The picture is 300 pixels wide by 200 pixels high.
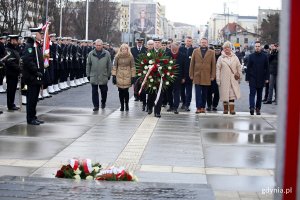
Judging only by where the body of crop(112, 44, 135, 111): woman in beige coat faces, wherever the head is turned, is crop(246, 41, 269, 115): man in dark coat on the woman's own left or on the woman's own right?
on the woman's own left

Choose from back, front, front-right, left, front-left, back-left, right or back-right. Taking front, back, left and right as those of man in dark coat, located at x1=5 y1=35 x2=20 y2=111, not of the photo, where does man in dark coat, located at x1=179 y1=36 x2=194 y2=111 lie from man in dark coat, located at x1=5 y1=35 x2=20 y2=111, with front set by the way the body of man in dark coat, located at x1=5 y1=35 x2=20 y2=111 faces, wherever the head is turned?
front

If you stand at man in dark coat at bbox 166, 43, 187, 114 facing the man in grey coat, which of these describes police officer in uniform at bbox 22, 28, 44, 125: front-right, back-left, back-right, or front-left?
front-left

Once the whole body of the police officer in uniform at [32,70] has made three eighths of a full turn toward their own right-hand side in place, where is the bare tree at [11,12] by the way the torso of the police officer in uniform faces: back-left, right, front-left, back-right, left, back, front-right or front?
back-right

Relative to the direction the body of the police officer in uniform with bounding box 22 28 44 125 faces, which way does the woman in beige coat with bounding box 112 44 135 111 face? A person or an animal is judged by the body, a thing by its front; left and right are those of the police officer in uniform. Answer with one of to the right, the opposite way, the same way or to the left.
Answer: to the right

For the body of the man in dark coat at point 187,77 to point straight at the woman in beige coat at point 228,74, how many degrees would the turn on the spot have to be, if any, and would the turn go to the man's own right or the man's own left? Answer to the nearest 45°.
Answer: approximately 45° to the man's own left

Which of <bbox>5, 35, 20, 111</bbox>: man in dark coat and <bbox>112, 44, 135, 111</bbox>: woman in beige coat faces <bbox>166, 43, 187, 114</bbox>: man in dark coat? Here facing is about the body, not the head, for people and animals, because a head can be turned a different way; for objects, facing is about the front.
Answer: <bbox>5, 35, 20, 111</bbox>: man in dark coat

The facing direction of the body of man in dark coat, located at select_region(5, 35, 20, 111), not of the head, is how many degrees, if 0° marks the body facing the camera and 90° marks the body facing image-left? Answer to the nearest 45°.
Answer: approximately 270°

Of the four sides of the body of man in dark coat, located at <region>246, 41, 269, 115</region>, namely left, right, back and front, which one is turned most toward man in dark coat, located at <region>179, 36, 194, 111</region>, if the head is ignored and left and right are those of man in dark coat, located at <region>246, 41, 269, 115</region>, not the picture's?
right

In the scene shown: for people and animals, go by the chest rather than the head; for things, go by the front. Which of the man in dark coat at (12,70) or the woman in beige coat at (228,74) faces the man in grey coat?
the man in dark coat

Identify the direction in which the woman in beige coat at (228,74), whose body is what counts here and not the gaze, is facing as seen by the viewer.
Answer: toward the camera

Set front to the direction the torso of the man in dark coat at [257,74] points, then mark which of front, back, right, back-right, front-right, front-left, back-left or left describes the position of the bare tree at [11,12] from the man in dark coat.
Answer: back-right

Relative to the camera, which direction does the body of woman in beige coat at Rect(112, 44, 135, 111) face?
toward the camera

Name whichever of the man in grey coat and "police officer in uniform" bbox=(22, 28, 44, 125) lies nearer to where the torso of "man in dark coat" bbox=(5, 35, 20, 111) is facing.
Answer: the man in grey coat

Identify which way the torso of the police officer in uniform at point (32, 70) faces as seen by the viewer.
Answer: to the viewer's right

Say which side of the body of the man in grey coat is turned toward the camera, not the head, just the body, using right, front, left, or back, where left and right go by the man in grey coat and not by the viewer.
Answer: front

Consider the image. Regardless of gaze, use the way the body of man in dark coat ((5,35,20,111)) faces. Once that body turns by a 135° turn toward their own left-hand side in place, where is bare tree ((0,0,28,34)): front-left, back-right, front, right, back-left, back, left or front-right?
front-right
